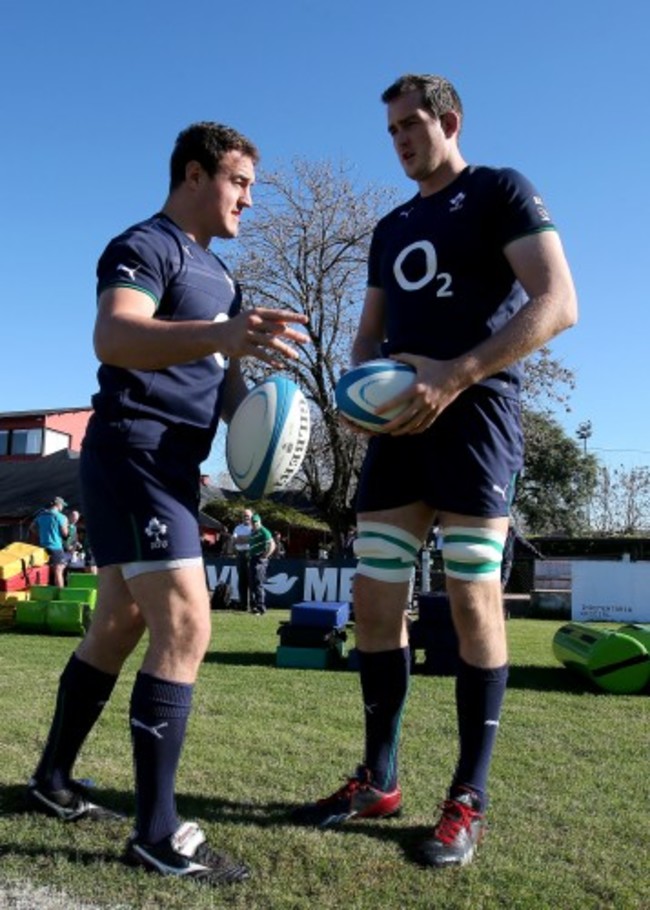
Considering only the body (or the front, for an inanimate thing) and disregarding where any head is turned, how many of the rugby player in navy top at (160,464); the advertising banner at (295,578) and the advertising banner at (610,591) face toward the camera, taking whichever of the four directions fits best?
2

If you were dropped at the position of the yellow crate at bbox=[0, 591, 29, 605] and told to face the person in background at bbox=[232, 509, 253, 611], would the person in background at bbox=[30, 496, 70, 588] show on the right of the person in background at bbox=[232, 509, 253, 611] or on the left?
left

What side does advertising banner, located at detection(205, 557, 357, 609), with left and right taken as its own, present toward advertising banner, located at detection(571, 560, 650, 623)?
left

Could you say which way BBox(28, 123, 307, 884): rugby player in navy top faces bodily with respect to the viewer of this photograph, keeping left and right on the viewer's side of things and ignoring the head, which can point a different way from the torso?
facing to the right of the viewer

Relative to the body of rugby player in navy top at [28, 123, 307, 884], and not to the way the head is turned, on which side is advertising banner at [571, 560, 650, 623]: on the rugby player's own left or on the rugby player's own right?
on the rugby player's own left

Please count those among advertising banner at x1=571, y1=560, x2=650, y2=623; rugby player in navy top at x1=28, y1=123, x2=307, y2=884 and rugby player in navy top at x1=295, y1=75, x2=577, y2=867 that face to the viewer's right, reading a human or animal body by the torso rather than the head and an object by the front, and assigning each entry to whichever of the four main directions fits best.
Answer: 1

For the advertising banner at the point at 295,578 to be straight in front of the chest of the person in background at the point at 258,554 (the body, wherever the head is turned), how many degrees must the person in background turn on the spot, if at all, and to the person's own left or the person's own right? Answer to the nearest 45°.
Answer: approximately 180°

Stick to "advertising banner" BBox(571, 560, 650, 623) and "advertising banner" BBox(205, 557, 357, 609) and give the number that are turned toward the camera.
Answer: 2

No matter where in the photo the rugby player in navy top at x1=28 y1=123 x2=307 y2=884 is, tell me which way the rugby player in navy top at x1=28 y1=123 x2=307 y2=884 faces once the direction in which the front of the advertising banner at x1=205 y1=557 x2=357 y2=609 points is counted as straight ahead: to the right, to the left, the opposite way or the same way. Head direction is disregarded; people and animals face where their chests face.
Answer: to the left

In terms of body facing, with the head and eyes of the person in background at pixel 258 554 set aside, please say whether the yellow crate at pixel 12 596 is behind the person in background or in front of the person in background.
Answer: in front

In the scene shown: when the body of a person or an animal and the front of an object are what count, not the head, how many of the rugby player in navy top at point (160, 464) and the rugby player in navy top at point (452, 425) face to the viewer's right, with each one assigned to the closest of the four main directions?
1
